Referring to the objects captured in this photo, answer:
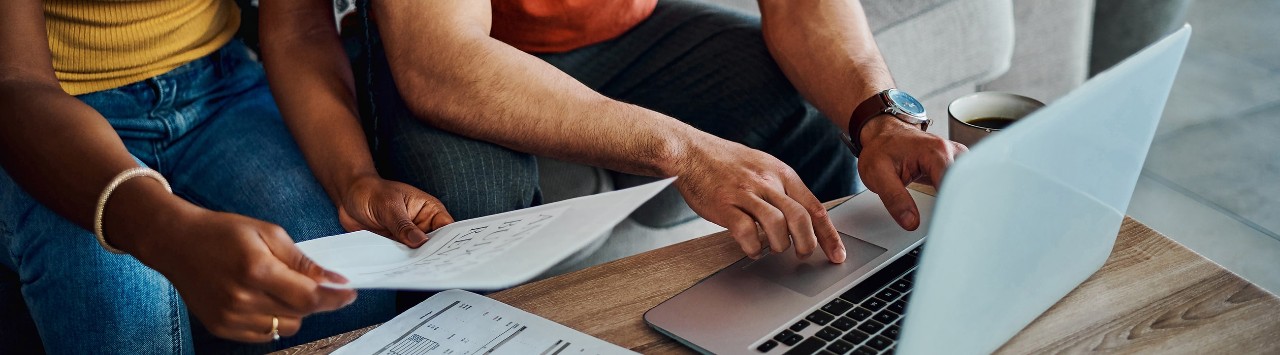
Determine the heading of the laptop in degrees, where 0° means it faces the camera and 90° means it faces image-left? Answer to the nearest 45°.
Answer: approximately 135°
